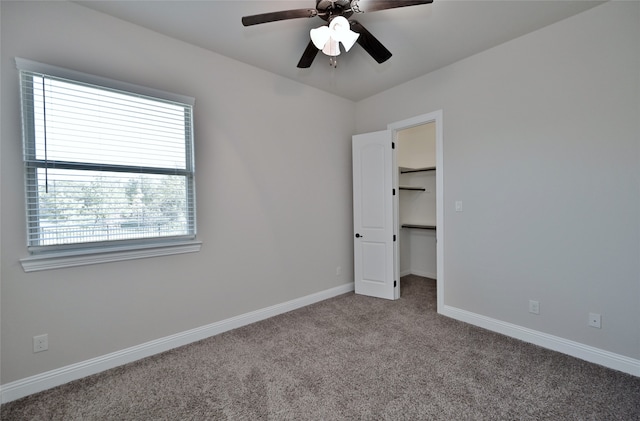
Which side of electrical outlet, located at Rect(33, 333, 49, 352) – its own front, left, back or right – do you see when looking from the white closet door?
left
